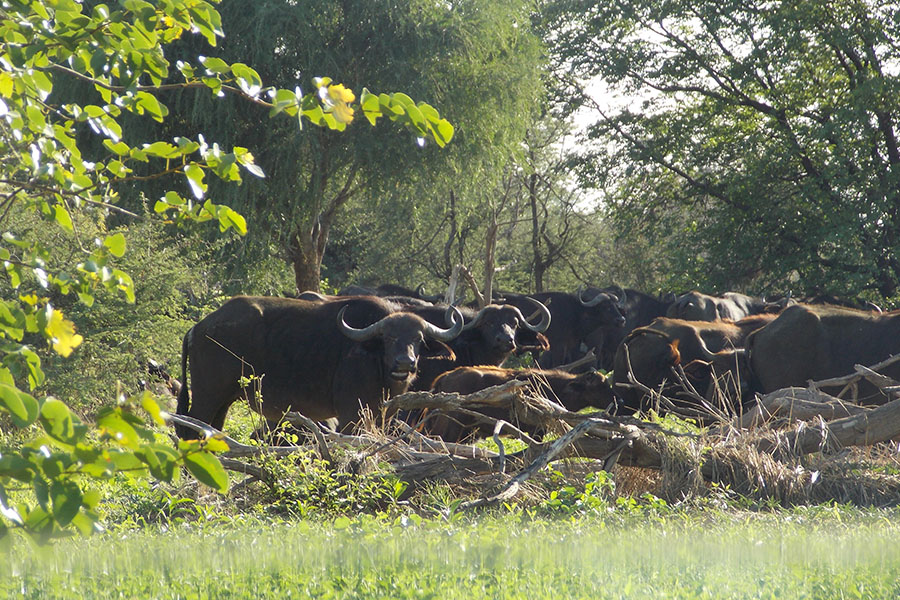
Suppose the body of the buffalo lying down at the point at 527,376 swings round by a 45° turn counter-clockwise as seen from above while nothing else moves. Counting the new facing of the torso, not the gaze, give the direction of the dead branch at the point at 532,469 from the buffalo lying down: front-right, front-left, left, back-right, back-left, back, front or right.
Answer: back-right

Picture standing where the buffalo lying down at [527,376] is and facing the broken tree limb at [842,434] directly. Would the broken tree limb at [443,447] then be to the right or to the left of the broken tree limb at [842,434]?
right

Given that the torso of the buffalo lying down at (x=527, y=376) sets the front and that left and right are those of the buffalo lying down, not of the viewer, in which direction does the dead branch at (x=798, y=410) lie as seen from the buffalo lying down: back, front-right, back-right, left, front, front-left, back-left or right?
front-right

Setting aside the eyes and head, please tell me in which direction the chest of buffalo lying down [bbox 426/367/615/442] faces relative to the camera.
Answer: to the viewer's right

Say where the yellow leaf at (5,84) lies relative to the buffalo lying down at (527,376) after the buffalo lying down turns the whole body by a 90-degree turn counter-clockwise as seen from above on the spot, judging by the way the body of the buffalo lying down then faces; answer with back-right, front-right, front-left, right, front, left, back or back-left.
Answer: back

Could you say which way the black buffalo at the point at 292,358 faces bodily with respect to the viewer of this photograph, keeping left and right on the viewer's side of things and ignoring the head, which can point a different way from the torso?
facing to the right of the viewer

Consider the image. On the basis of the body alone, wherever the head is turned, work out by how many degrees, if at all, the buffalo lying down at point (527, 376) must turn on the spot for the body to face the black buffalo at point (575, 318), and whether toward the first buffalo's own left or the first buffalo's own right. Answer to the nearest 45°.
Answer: approximately 90° to the first buffalo's own left
